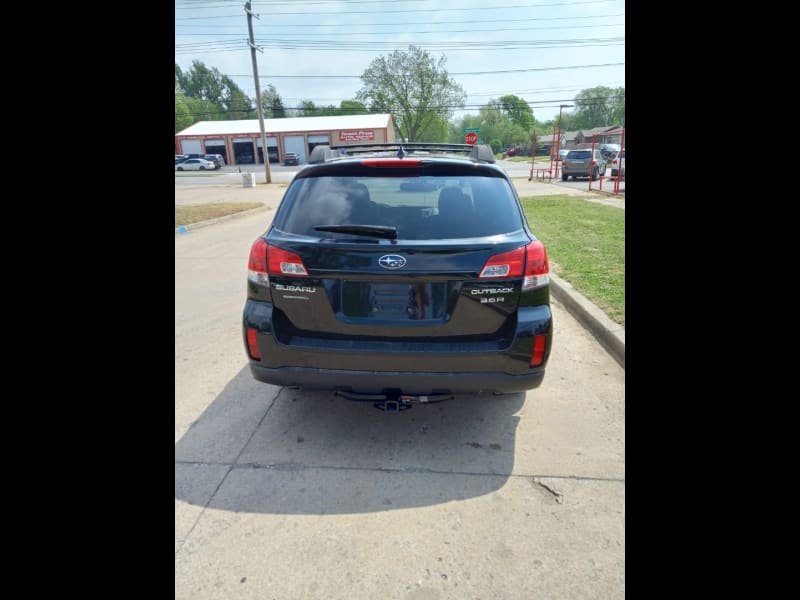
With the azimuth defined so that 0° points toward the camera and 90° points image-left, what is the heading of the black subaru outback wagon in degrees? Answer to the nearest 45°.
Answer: approximately 180°
